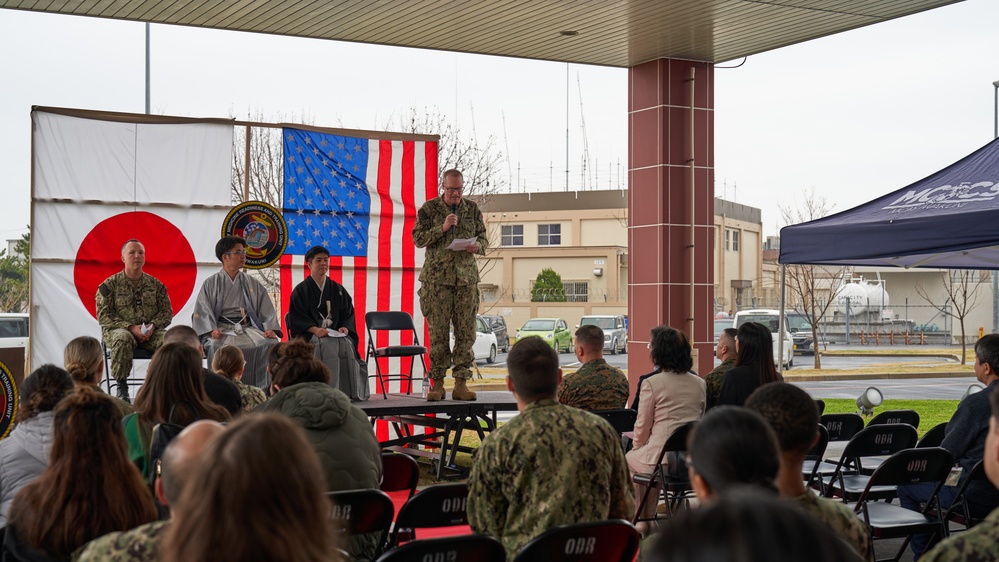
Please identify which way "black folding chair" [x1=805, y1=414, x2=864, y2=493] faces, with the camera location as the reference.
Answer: facing away from the viewer and to the left of the viewer

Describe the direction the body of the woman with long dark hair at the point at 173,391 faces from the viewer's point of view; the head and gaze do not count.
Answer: away from the camera

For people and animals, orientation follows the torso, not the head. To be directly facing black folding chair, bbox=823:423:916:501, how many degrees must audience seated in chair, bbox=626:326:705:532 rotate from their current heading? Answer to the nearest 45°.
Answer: approximately 135° to their right

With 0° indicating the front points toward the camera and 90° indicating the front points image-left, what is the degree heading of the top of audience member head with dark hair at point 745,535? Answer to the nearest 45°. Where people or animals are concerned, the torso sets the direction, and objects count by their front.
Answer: approximately 180°

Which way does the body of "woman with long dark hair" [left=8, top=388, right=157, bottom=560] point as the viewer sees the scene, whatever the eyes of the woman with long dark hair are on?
away from the camera

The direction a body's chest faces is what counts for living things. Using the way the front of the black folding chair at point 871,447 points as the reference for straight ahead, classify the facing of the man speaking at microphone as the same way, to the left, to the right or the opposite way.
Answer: the opposite way

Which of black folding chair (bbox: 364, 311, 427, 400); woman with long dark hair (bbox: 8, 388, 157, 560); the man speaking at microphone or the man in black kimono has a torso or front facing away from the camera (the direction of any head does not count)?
the woman with long dark hair

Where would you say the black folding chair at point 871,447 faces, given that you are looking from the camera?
facing away from the viewer and to the left of the viewer

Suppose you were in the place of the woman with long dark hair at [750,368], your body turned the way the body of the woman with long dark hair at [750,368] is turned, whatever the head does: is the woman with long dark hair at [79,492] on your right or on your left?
on your left

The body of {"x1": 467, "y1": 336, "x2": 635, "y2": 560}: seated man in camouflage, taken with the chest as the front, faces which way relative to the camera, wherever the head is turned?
away from the camera

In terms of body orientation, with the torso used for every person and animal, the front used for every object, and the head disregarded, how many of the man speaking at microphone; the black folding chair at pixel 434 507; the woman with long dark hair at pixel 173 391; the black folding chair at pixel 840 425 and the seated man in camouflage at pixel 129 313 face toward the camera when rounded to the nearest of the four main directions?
2

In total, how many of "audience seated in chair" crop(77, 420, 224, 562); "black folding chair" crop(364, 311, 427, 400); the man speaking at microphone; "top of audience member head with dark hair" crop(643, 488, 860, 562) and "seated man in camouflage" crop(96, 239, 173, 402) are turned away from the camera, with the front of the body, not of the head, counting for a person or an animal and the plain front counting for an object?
2

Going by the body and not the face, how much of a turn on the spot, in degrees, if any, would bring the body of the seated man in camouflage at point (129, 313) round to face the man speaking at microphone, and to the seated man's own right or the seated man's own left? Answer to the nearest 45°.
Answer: approximately 90° to the seated man's own left

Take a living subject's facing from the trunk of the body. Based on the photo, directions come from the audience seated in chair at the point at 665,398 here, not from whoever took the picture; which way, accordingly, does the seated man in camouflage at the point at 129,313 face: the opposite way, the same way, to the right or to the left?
the opposite way

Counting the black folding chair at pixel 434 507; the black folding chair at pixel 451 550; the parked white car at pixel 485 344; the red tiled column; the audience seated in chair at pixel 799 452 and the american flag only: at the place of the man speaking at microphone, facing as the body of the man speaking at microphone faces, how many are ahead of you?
3
